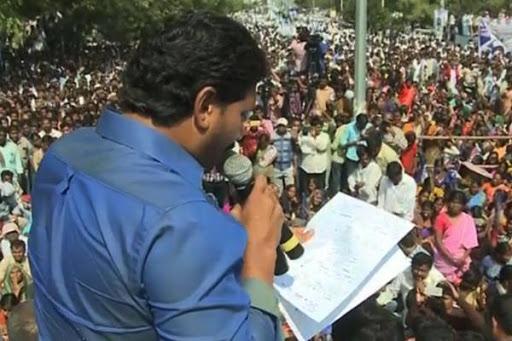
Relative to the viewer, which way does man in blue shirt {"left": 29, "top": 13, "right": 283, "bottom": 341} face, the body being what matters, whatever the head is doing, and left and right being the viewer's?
facing away from the viewer and to the right of the viewer

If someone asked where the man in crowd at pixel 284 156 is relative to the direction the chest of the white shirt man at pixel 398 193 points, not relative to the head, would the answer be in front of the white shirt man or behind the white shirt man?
behind

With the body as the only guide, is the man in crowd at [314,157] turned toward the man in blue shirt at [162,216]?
yes

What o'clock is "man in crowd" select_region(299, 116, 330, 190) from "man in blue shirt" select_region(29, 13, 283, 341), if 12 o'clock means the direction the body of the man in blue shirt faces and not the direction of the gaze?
The man in crowd is roughly at 11 o'clock from the man in blue shirt.

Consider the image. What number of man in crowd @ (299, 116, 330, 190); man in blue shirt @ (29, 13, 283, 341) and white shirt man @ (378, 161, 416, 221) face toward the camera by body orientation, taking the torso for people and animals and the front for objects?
2

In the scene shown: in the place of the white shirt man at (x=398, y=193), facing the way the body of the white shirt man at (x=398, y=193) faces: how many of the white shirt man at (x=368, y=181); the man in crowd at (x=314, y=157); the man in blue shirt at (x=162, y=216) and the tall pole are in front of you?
1

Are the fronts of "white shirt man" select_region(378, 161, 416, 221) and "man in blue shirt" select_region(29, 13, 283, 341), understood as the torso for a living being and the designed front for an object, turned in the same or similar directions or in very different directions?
very different directions

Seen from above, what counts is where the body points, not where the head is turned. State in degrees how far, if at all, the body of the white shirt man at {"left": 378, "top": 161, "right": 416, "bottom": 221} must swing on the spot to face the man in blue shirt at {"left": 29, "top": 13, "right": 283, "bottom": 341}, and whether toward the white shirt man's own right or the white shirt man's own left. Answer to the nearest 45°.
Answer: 0° — they already face them

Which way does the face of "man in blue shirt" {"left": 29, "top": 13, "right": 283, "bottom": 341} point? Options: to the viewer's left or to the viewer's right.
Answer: to the viewer's right

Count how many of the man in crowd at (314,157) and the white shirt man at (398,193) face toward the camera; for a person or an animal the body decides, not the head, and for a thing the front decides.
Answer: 2

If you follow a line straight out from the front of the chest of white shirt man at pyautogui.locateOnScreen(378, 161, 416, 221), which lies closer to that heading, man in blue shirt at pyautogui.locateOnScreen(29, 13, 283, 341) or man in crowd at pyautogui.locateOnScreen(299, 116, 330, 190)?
the man in blue shirt

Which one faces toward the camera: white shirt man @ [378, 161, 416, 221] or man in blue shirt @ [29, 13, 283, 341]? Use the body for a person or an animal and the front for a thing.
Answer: the white shirt man

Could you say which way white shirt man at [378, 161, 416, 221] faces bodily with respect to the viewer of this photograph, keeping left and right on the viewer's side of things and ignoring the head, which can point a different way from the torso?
facing the viewer

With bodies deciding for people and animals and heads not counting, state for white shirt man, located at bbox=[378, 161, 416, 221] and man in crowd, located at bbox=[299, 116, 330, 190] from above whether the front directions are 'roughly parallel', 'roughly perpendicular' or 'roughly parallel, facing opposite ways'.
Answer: roughly parallel
